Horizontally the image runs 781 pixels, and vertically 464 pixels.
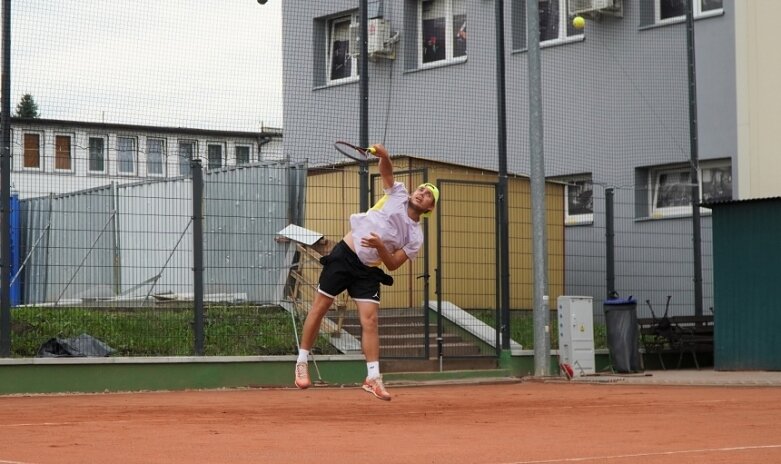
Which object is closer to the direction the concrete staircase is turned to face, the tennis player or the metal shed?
the tennis player

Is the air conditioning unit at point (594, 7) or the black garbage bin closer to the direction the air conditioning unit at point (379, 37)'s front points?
the black garbage bin

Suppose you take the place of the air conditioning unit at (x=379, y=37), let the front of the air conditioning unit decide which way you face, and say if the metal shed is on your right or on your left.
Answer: on your left

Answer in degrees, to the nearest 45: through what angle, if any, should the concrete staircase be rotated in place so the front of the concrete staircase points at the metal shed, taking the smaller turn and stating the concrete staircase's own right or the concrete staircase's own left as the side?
approximately 90° to the concrete staircase's own left

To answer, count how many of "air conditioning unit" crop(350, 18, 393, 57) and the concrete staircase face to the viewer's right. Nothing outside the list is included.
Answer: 0

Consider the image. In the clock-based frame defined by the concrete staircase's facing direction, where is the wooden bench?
The wooden bench is roughly at 8 o'clock from the concrete staircase.

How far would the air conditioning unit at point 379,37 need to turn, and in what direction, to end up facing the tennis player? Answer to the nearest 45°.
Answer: approximately 45° to its left

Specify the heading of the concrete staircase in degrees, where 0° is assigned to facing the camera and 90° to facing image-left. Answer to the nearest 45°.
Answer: approximately 0°

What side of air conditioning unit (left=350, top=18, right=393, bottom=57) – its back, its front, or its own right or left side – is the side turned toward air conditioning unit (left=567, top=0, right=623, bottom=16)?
left

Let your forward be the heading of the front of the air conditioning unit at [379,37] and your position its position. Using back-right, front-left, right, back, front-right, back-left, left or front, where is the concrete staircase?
front-left

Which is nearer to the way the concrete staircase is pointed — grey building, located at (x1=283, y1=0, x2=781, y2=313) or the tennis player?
the tennis player

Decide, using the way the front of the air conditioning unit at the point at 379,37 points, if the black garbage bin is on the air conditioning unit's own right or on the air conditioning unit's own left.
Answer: on the air conditioning unit's own left

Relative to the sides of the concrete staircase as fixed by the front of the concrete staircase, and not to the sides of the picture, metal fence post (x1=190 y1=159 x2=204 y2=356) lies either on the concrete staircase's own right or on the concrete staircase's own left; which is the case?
on the concrete staircase's own right

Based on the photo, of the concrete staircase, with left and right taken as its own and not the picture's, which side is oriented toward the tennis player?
front

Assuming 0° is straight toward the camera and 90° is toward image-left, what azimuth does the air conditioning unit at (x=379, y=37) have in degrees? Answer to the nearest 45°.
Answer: approximately 45°
